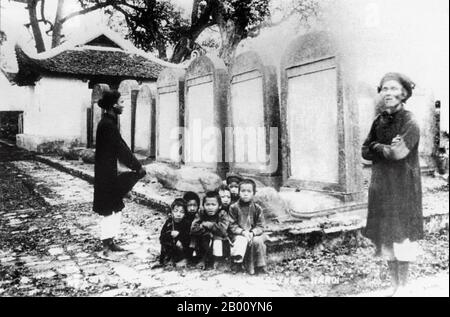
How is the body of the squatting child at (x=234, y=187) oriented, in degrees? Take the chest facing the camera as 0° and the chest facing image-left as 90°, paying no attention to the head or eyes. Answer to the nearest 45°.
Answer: approximately 0°

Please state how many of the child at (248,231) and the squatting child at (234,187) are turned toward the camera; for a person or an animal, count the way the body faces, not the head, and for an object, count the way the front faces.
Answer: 2

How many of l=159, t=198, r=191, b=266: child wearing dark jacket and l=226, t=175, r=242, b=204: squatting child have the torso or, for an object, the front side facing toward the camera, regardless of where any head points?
2
